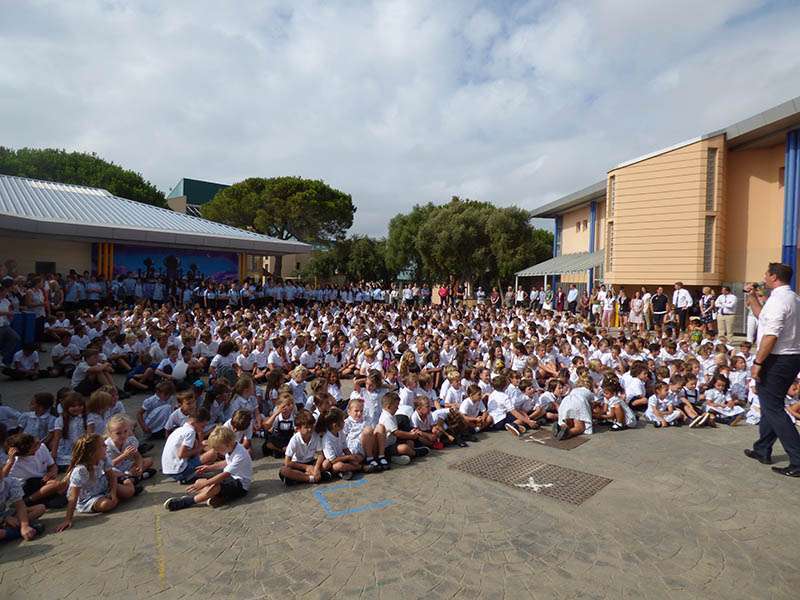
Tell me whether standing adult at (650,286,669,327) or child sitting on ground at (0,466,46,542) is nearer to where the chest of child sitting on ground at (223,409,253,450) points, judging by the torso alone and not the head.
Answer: the standing adult

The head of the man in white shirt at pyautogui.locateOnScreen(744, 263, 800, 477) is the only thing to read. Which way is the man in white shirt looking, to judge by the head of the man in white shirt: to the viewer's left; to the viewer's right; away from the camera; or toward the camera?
to the viewer's left

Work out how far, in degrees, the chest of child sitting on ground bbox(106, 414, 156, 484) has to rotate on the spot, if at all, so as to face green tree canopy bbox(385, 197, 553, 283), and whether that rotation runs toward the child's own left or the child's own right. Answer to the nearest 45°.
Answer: approximately 90° to the child's own left
